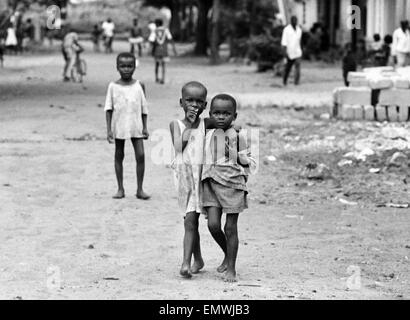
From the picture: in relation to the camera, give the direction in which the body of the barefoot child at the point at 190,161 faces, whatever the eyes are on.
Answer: toward the camera

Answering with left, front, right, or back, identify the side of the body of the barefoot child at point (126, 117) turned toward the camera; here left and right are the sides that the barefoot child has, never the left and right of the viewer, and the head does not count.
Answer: front

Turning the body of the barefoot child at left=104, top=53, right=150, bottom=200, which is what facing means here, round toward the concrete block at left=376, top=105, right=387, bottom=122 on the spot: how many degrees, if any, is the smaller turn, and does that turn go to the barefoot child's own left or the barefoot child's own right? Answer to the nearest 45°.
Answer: approximately 135° to the barefoot child's own left

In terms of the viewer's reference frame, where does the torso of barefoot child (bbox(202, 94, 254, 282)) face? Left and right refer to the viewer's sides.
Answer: facing the viewer

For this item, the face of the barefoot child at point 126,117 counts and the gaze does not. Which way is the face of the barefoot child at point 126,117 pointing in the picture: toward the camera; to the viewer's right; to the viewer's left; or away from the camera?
toward the camera

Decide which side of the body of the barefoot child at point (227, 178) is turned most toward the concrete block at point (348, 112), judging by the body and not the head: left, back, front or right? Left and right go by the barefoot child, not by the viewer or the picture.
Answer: back

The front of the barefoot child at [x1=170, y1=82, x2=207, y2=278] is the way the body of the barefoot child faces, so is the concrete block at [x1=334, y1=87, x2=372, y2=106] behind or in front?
behind

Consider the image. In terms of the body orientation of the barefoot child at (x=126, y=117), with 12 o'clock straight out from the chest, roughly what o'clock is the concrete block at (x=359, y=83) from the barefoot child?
The concrete block is roughly at 7 o'clock from the barefoot child.

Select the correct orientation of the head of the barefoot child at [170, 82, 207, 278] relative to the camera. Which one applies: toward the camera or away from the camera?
toward the camera

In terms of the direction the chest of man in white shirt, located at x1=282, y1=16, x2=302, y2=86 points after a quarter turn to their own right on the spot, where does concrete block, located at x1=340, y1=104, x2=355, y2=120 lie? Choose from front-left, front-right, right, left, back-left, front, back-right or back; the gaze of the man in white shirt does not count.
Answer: left

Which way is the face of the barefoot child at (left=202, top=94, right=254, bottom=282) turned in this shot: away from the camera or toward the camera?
toward the camera

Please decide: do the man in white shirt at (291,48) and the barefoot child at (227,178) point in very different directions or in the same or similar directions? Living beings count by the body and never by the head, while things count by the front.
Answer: same or similar directions

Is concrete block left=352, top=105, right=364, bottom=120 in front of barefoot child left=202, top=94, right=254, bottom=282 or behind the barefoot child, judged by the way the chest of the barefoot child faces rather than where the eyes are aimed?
behind
